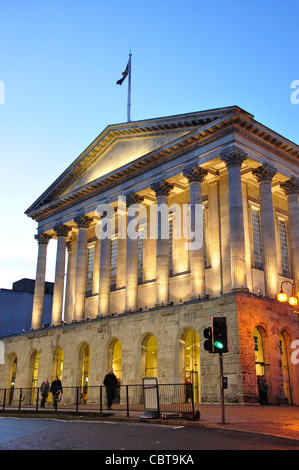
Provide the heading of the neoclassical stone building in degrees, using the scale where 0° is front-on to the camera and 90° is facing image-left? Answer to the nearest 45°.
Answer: approximately 45°
